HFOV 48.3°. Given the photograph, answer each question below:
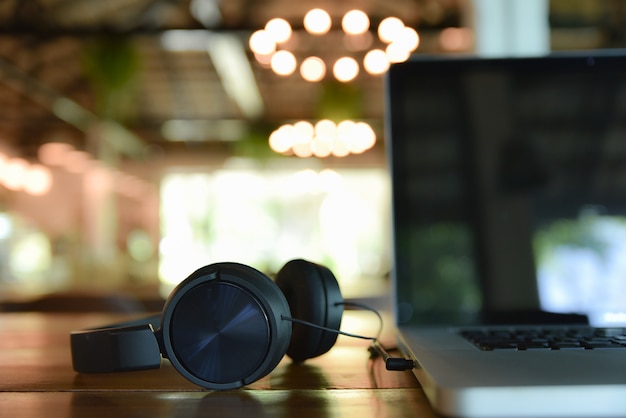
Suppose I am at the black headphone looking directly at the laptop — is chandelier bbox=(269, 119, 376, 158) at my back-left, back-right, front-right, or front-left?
front-left

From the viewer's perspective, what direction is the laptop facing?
toward the camera

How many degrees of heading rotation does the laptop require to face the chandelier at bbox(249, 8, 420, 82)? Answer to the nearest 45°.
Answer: approximately 180°

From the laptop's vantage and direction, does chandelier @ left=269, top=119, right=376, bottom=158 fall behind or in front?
behind
